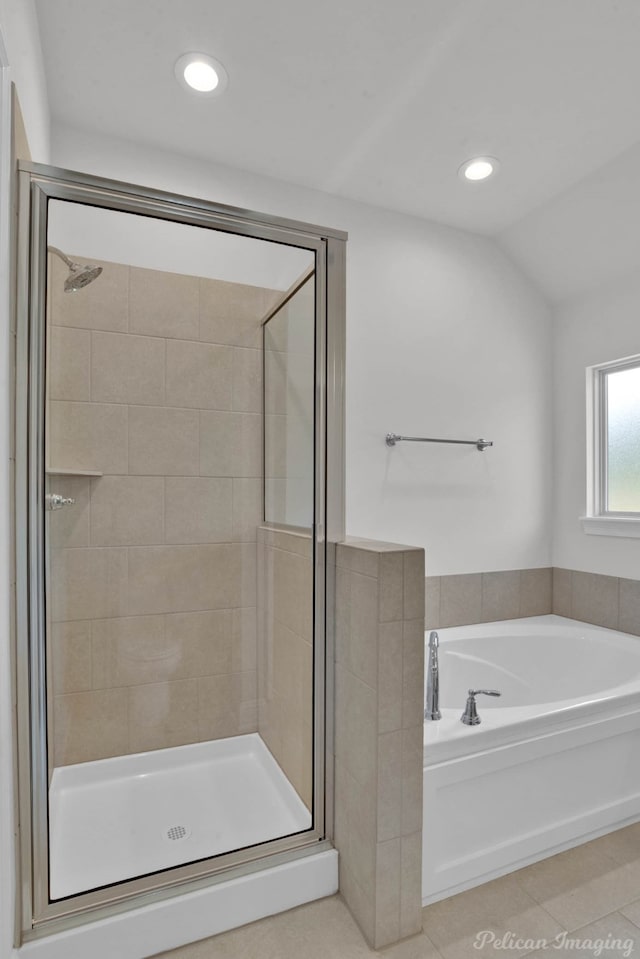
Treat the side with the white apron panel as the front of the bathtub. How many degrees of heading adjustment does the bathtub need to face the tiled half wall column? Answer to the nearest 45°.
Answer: approximately 90° to its right

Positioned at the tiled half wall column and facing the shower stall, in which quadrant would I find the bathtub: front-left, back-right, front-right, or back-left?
back-right

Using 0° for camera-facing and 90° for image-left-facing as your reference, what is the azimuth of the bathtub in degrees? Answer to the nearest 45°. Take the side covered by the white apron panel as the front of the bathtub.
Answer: approximately 315°

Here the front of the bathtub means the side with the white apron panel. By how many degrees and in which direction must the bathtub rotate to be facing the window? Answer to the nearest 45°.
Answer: approximately 135° to its left

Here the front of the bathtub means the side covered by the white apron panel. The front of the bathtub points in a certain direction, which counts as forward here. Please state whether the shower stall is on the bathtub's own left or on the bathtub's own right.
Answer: on the bathtub's own right
